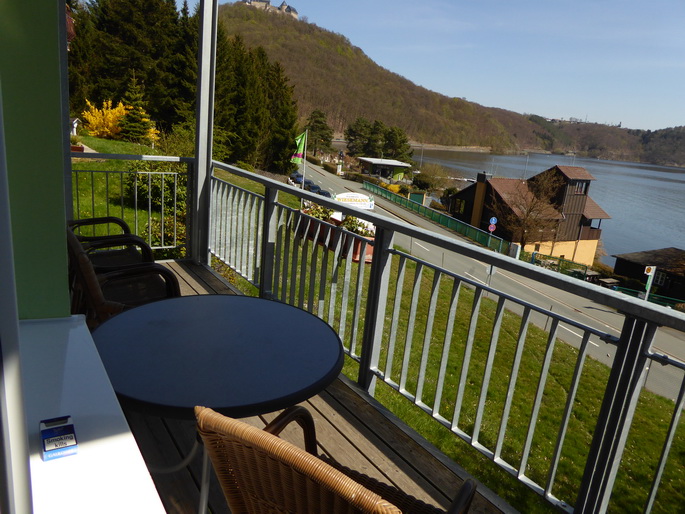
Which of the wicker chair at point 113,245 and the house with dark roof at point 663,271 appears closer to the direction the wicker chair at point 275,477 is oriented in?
the house with dark roof

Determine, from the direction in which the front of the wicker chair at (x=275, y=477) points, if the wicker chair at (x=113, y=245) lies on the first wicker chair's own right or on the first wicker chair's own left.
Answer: on the first wicker chair's own left

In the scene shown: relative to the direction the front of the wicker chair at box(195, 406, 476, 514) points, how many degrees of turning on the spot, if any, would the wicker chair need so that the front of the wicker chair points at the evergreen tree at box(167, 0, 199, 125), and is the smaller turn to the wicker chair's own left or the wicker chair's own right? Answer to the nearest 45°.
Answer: approximately 45° to the wicker chair's own left

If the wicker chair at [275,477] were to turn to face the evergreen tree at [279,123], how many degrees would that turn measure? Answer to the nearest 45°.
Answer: approximately 45° to its left

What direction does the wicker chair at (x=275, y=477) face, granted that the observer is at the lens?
facing away from the viewer and to the right of the viewer

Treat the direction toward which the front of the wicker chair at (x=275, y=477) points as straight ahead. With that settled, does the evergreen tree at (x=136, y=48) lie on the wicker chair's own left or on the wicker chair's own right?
on the wicker chair's own left

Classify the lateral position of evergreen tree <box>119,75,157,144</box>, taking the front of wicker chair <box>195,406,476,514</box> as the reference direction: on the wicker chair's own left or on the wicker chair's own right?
on the wicker chair's own left

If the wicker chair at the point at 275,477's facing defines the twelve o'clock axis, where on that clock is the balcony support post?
The balcony support post is roughly at 10 o'clock from the wicker chair.
